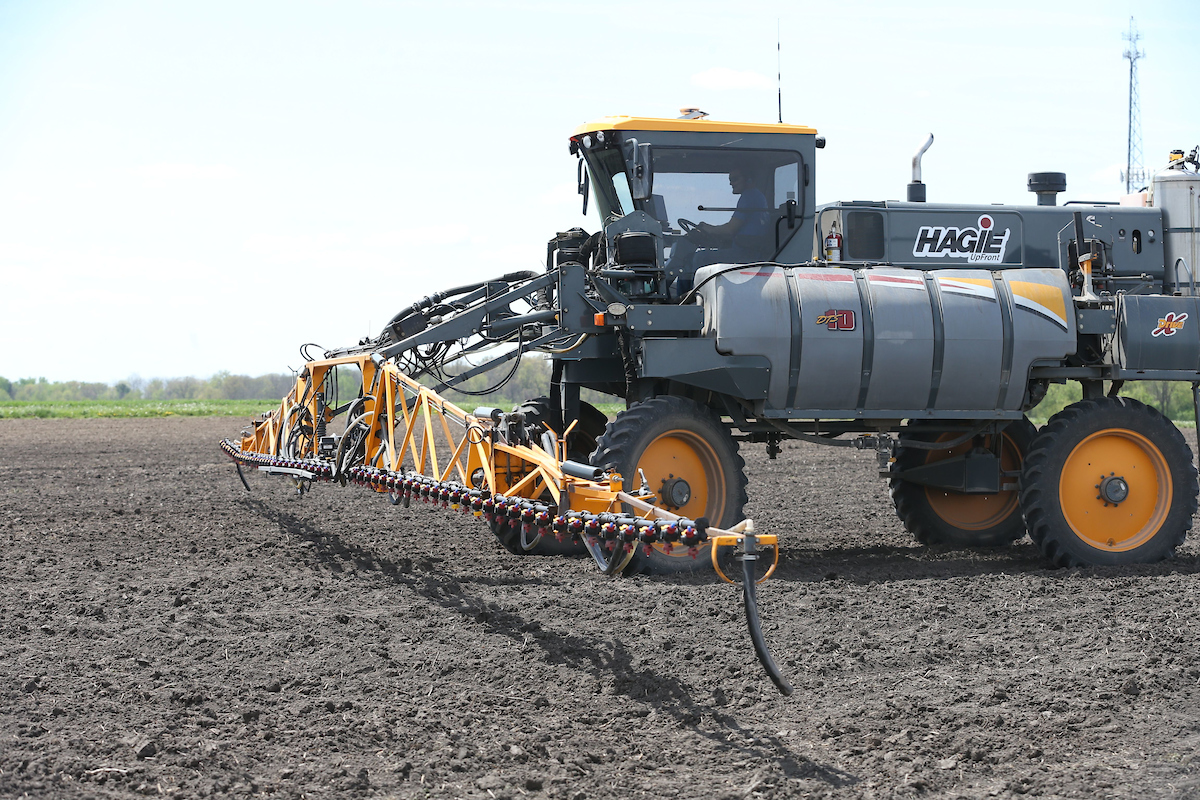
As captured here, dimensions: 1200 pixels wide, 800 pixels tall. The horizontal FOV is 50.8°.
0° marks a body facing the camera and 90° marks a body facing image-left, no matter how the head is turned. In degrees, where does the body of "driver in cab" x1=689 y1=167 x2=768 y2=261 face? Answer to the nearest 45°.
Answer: approximately 90°

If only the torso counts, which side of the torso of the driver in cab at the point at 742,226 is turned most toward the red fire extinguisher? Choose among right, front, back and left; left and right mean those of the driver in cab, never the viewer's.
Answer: back
